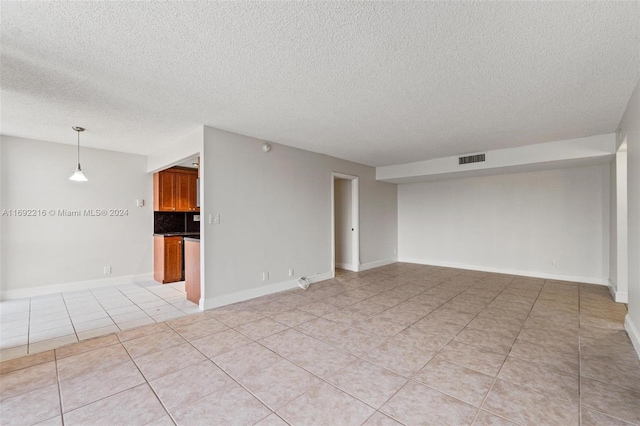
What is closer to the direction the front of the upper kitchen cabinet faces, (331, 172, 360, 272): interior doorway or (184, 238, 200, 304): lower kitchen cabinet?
the lower kitchen cabinet

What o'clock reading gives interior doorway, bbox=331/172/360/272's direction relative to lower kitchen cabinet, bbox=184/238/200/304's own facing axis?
The interior doorway is roughly at 4 o'clock from the lower kitchen cabinet.

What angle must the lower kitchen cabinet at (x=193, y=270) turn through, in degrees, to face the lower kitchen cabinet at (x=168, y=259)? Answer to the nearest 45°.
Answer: approximately 45° to its right

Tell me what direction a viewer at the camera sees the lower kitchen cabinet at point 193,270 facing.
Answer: facing away from the viewer and to the left of the viewer

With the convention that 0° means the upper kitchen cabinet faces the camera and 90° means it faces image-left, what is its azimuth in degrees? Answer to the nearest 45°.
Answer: approximately 0°

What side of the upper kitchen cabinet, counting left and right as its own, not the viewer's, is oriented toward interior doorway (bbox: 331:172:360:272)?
left

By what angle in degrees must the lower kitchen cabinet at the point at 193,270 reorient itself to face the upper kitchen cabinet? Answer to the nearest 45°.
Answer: approximately 45° to its right

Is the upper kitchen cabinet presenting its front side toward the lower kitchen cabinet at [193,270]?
yes
